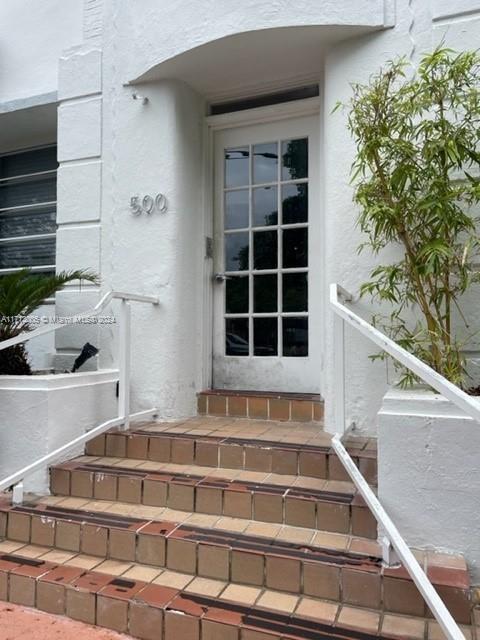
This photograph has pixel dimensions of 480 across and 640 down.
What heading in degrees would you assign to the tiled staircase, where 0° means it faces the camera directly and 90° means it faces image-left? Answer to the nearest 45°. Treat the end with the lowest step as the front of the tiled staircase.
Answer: approximately 45°

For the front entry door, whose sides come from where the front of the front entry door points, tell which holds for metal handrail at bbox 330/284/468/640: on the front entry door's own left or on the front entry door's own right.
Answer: on the front entry door's own left

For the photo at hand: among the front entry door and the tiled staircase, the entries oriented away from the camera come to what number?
0

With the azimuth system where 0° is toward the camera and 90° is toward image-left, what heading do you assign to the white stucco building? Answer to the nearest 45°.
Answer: approximately 45°

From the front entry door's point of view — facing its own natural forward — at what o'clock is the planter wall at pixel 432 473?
The planter wall is roughly at 10 o'clock from the front entry door.

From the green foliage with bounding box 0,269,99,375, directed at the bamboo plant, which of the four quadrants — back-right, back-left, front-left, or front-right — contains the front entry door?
front-left

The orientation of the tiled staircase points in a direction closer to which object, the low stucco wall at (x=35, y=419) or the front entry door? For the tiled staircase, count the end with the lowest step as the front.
the low stucco wall

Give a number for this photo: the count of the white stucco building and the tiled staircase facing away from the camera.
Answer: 0

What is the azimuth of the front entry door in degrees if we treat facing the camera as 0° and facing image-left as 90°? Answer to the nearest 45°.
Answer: approximately 45°

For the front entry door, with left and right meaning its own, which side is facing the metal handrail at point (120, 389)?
front

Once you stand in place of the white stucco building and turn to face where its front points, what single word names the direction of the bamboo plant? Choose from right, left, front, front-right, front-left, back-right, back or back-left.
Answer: left

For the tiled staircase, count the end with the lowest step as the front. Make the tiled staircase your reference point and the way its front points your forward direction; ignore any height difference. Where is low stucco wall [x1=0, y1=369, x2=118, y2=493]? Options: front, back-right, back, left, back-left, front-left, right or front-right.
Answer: right
